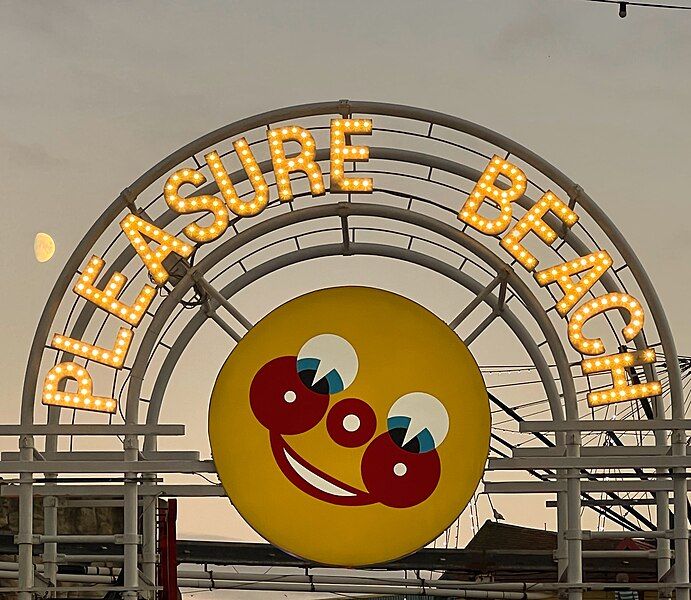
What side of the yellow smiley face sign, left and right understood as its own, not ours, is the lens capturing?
front

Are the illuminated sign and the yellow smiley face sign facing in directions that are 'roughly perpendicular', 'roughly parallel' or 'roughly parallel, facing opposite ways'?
roughly parallel

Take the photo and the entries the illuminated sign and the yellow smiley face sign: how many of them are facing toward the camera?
2

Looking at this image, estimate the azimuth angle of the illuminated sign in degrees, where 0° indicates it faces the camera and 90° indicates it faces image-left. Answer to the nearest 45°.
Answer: approximately 0°
